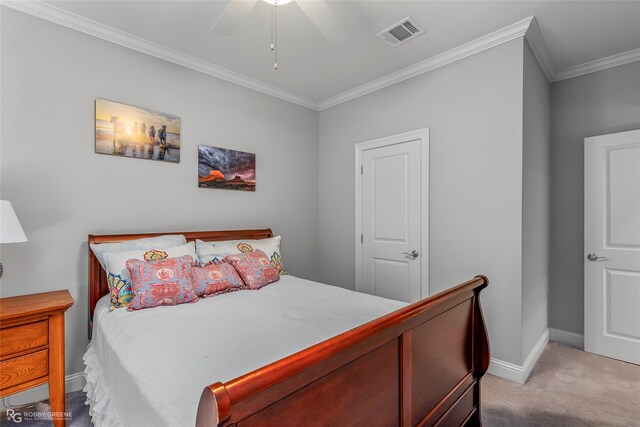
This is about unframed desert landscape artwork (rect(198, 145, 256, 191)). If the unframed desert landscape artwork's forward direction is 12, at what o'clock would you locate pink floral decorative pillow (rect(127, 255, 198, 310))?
The pink floral decorative pillow is roughly at 2 o'clock from the unframed desert landscape artwork.

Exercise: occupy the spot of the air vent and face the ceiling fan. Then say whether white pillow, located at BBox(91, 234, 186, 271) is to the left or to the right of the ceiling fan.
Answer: right

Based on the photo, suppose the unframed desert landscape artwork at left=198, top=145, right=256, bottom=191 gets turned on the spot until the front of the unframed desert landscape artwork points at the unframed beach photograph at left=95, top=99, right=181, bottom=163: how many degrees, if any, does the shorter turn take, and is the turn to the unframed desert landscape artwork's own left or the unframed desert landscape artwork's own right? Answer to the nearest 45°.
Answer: approximately 90° to the unframed desert landscape artwork's own right

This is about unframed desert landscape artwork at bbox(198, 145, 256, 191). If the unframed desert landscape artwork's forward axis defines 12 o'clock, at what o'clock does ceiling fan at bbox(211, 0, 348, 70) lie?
The ceiling fan is roughly at 1 o'clock from the unframed desert landscape artwork.

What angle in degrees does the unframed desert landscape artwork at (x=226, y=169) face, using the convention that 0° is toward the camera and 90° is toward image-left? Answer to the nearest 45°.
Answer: approximately 315°

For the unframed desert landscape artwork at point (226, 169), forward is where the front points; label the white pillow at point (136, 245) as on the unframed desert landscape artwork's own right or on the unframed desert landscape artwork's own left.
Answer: on the unframed desert landscape artwork's own right

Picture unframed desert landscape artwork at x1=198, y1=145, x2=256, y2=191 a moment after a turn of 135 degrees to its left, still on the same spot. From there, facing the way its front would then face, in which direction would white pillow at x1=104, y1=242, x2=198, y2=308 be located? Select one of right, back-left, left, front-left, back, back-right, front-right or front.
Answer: back-left
